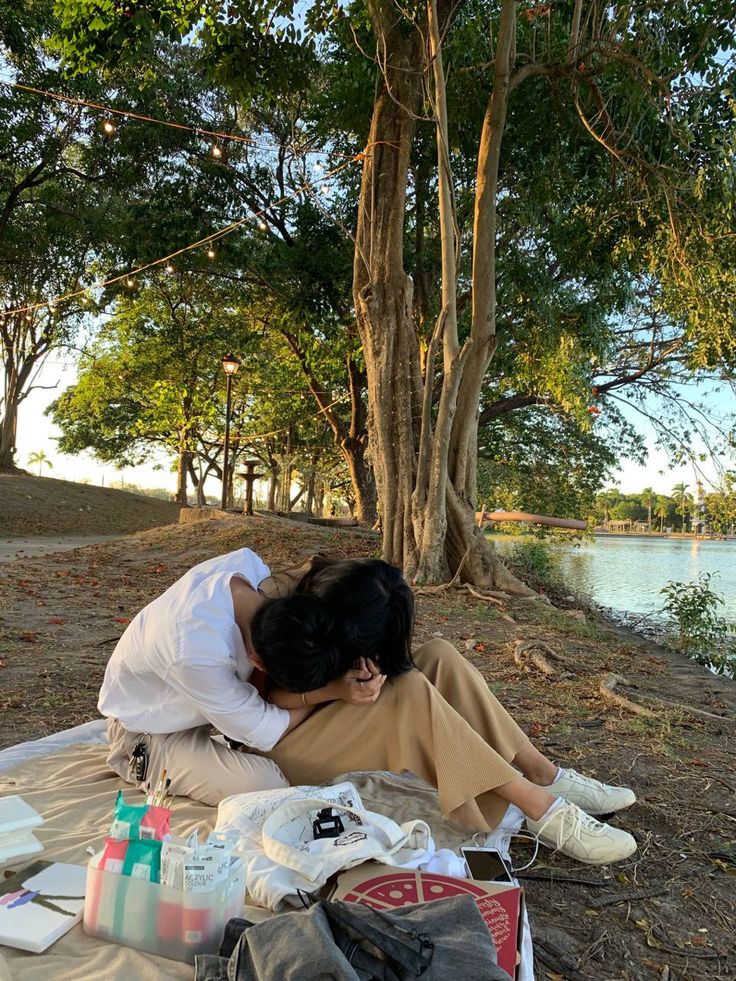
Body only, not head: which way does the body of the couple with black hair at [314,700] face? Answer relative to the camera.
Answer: to the viewer's right

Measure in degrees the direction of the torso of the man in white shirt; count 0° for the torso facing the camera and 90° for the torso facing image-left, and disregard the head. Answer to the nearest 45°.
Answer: approximately 270°

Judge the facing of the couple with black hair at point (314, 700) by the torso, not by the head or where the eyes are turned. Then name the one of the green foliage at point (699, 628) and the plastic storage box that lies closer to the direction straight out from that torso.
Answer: the green foliage

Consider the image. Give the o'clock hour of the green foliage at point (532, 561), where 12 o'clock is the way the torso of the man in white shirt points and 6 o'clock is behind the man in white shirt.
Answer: The green foliage is roughly at 10 o'clock from the man in white shirt.

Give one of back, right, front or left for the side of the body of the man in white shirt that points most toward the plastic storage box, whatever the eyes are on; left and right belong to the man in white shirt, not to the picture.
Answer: right

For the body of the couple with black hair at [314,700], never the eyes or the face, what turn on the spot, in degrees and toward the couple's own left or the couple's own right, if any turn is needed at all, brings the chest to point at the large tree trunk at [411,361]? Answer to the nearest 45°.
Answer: approximately 90° to the couple's own left

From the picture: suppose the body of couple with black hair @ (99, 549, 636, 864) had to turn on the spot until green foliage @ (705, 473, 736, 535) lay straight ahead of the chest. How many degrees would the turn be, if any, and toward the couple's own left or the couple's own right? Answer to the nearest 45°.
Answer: approximately 45° to the couple's own left

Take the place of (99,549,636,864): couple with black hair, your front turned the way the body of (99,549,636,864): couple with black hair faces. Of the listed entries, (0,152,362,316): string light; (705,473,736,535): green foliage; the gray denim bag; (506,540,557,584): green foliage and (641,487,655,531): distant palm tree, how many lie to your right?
1
